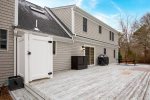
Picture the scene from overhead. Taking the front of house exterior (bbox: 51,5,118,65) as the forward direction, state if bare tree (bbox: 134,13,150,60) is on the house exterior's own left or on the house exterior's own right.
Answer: on the house exterior's own left

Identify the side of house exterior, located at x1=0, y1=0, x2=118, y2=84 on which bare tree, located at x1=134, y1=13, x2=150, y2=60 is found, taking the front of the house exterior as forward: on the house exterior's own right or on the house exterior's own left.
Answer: on the house exterior's own left

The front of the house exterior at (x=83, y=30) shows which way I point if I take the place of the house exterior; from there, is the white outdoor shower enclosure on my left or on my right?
on my right

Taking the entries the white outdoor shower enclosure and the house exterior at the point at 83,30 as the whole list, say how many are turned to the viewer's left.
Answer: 0

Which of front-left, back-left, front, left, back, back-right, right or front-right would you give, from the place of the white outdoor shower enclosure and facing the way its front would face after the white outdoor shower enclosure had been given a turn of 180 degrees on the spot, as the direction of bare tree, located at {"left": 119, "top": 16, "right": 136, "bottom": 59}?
right

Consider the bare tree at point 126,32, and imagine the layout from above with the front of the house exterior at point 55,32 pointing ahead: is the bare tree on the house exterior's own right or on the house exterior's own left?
on the house exterior's own left

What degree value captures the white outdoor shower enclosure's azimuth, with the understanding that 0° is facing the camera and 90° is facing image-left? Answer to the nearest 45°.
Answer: approximately 315°

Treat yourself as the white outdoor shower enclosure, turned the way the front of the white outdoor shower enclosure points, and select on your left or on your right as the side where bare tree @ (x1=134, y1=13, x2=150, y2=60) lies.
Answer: on your left

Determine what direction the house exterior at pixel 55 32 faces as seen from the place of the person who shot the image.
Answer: facing the viewer and to the right of the viewer

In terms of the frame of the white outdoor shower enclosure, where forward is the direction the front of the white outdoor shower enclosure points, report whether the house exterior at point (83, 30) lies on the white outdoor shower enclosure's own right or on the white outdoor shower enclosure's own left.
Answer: on the white outdoor shower enclosure's own left
